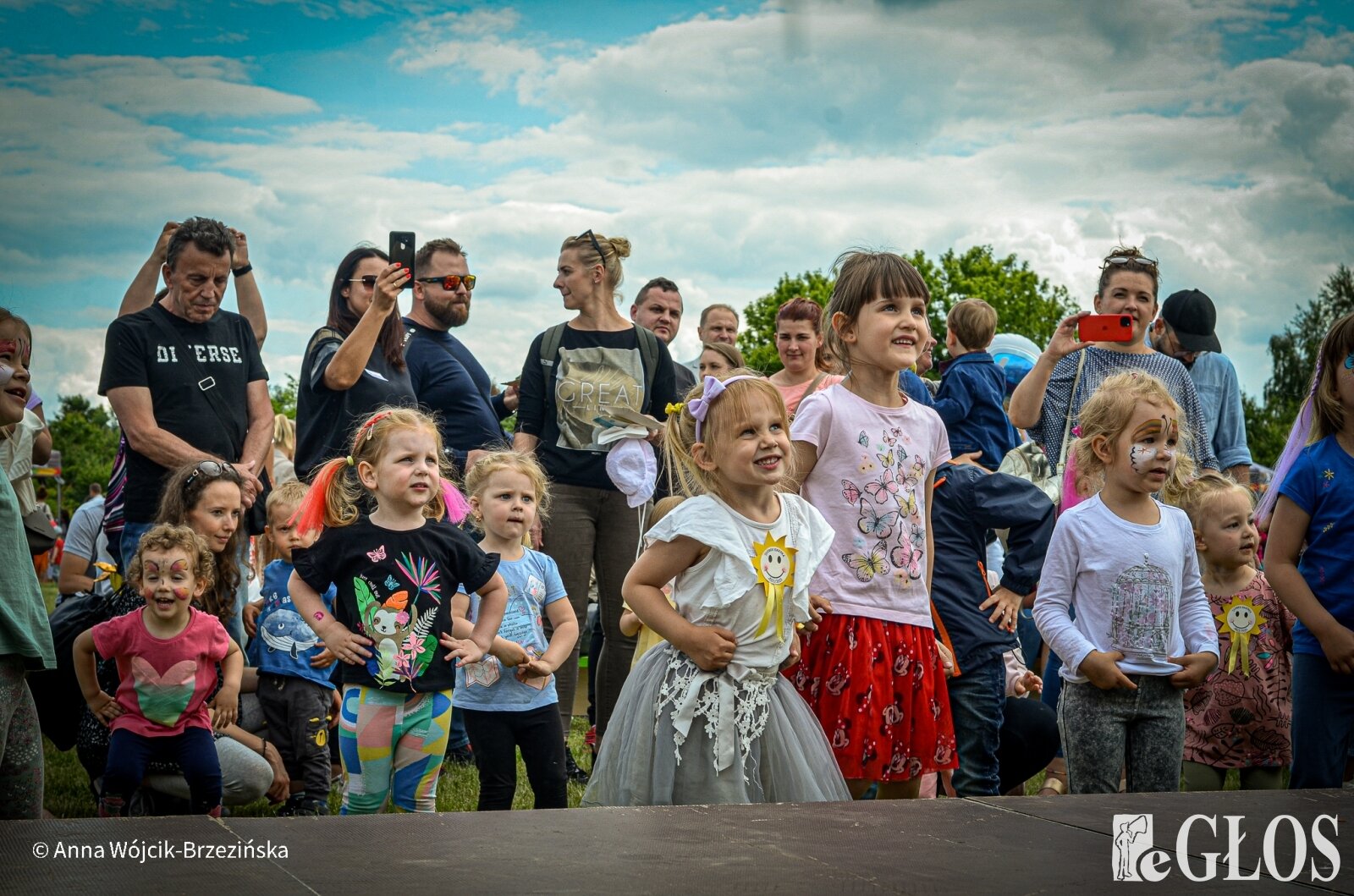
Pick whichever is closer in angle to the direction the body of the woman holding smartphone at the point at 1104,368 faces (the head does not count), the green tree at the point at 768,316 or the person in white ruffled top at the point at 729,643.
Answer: the person in white ruffled top

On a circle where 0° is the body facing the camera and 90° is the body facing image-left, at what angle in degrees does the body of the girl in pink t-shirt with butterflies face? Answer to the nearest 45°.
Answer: approximately 315°

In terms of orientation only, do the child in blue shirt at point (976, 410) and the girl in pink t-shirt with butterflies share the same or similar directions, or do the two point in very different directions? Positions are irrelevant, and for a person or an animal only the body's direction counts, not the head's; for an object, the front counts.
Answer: very different directions

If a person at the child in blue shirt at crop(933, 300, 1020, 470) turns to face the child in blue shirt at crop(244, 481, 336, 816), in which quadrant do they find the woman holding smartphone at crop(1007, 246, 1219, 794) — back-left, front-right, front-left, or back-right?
back-left

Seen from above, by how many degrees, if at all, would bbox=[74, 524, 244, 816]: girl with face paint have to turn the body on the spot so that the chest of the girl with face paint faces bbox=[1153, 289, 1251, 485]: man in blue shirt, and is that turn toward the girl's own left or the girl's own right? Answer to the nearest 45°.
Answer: approximately 90° to the girl's own left

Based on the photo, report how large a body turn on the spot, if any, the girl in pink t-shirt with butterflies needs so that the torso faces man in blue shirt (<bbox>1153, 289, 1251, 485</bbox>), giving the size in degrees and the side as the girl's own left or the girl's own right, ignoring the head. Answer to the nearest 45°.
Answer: approximately 90° to the girl's own left

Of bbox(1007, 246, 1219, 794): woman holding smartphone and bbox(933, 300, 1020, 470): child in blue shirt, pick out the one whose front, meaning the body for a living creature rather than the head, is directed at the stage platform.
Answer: the woman holding smartphone

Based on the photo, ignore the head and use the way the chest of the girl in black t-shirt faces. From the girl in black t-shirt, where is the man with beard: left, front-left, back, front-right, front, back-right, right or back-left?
back
